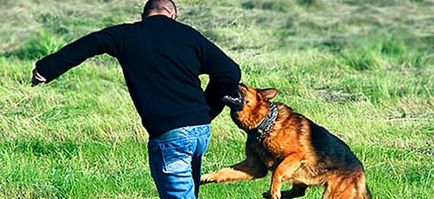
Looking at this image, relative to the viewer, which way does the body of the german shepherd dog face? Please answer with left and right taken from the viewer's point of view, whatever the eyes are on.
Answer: facing to the left of the viewer

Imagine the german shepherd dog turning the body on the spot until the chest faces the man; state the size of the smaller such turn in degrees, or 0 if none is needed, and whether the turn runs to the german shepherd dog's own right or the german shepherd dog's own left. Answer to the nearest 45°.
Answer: approximately 45° to the german shepherd dog's own left
